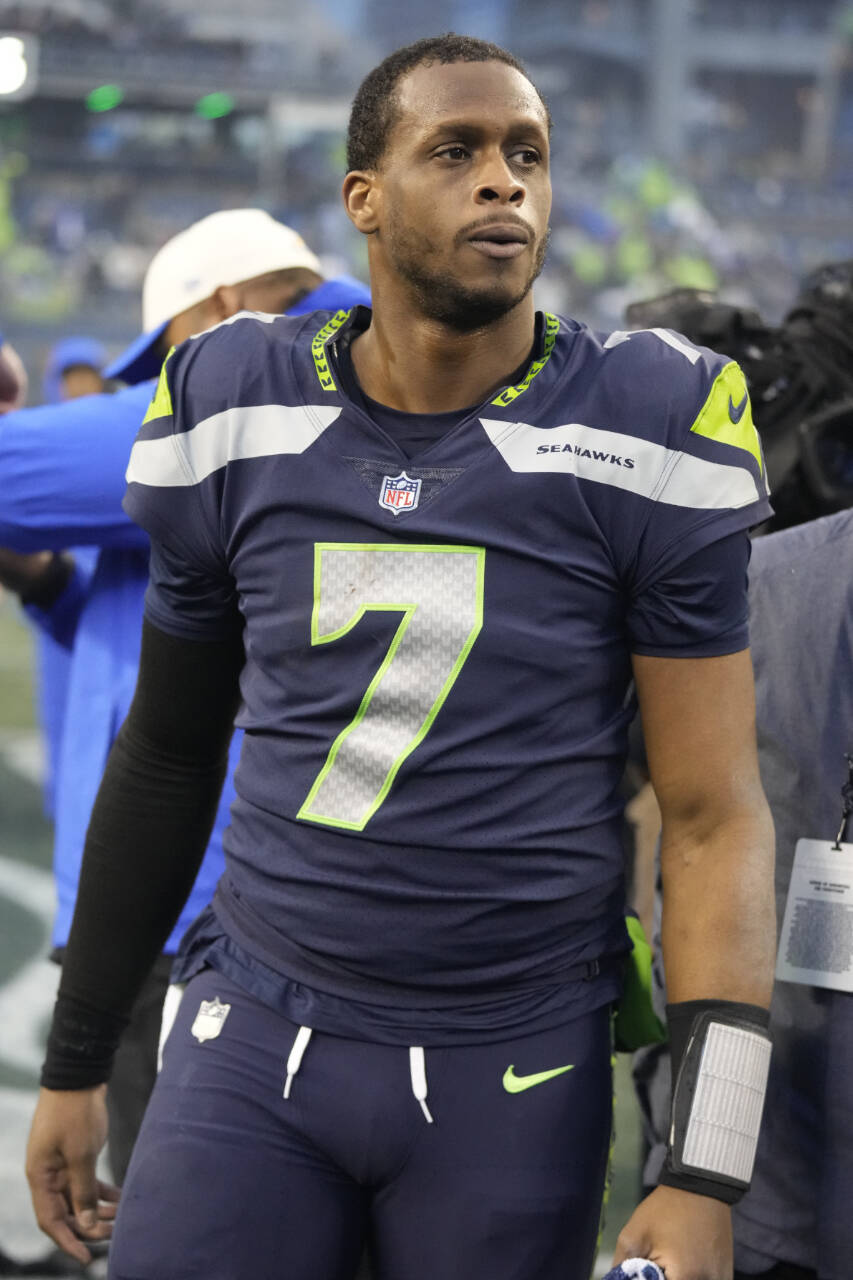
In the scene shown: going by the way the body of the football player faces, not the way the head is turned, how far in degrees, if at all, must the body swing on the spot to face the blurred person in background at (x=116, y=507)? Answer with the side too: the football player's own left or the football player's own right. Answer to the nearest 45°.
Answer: approximately 135° to the football player's own right

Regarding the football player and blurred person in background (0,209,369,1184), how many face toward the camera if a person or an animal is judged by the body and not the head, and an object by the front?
1

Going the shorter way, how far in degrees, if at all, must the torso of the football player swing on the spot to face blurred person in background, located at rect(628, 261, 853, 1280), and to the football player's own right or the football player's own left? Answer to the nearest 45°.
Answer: approximately 135° to the football player's own left

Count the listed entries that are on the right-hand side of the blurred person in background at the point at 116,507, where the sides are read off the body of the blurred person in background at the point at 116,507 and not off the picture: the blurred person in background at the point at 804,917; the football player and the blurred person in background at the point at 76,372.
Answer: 1

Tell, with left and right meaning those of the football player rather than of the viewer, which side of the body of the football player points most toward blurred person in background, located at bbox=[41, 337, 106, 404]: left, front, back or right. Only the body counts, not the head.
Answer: back

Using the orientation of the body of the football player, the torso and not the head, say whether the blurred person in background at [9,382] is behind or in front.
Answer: behind

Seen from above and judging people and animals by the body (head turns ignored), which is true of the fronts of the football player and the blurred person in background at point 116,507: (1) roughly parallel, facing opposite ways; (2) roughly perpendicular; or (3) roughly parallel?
roughly perpendicular

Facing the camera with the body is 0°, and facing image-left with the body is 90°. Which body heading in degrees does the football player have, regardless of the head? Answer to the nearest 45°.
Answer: approximately 0°
